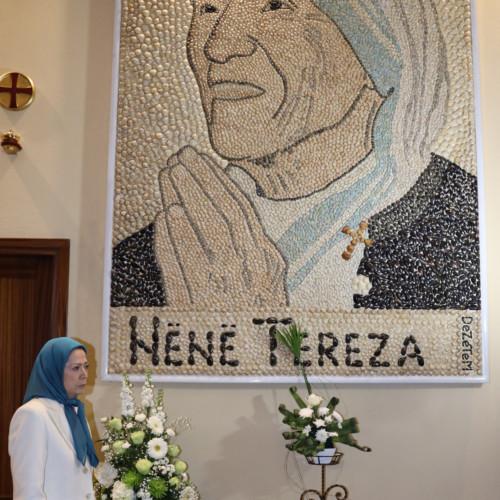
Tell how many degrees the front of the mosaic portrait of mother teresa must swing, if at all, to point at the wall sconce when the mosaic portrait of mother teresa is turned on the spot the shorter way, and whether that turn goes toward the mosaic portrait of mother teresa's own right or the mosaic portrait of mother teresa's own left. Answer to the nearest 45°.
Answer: approximately 90° to the mosaic portrait of mother teresa's own right

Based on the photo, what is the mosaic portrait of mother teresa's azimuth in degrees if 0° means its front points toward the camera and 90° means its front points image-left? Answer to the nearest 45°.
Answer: approximately 0°

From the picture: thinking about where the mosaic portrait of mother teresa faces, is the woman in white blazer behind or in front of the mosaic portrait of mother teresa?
in front
